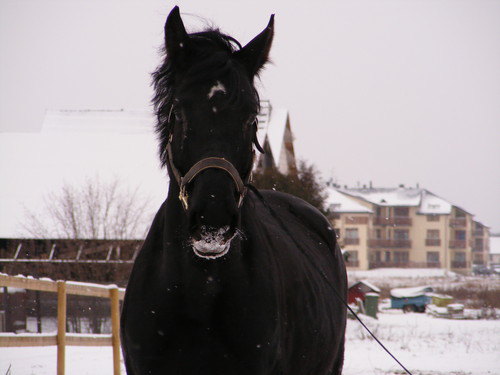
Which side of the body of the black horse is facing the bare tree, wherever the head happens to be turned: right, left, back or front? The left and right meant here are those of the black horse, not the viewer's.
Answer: back

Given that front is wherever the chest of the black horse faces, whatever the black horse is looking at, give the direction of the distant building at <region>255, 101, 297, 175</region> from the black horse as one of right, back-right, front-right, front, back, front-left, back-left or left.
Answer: back

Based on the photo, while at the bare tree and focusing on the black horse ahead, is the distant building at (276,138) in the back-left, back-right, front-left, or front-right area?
back-left

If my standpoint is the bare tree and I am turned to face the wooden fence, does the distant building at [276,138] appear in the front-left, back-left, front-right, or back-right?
back-left

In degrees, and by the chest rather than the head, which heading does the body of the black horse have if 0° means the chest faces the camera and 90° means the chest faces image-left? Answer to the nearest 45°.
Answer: approximately 0°

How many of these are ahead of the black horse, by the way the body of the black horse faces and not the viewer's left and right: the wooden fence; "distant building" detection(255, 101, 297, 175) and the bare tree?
0

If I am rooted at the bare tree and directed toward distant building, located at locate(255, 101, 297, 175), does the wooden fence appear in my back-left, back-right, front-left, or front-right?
back-right
